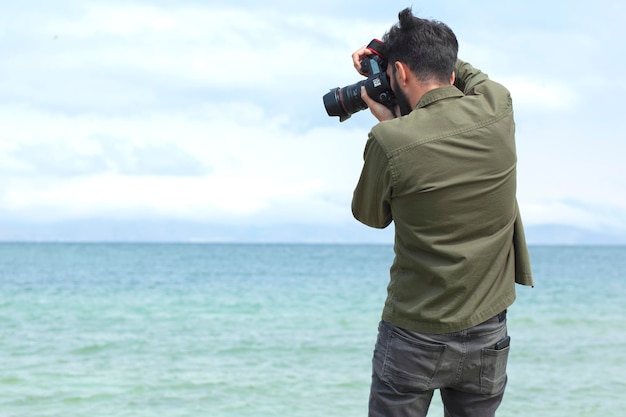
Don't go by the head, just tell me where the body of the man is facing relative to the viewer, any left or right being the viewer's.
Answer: facing away from the viewer and to the left of the viewer

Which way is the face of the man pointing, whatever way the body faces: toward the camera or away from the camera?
away from the camera
